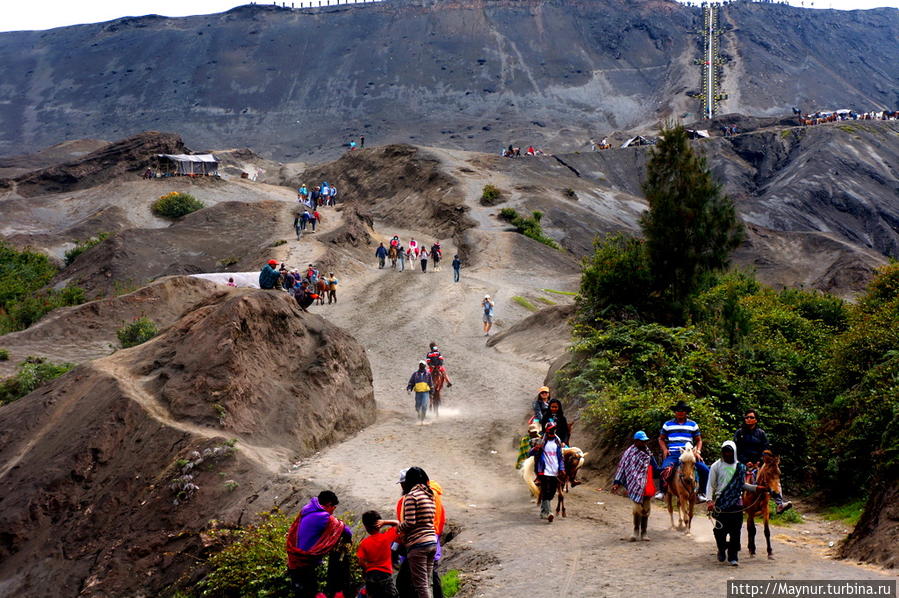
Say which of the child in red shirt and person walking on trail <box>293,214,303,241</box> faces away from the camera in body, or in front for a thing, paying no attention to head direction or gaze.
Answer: the child in red shirt

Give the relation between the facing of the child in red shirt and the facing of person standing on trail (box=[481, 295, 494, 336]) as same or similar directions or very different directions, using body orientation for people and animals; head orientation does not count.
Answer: very different directions

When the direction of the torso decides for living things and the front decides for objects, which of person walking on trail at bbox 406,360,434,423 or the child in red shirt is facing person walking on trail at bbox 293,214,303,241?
the child in red shirt

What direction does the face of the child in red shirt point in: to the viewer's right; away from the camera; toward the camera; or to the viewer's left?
away from the camera

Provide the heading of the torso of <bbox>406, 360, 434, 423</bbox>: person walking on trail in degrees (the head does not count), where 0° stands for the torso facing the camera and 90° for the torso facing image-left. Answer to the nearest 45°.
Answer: approximately 0°

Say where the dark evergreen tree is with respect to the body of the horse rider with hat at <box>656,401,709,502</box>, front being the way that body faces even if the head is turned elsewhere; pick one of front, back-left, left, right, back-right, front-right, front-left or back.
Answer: back

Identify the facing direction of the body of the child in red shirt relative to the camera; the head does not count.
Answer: away from the camera

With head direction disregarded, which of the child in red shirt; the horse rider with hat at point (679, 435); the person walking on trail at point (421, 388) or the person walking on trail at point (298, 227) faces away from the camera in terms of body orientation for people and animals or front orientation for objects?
the child in red shirt
